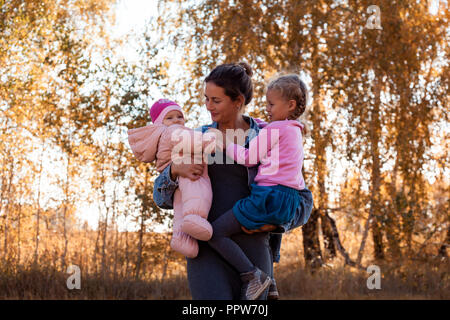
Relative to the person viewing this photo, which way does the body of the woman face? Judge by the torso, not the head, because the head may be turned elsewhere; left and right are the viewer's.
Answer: facing the viewer and to the left of the viewer

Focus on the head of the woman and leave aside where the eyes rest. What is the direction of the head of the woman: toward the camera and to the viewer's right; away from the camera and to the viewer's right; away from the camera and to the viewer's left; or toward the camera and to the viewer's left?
toward the camera and to the viewer's left

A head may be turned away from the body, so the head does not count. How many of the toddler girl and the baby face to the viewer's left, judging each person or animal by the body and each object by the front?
1

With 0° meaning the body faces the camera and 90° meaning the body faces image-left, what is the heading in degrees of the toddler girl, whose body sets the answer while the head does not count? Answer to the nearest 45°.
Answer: approximately 90°

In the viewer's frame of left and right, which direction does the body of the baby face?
facing the viewer and to the right of the viewer

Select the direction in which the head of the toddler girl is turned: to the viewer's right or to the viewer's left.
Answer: to the viewer's left
